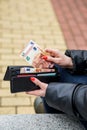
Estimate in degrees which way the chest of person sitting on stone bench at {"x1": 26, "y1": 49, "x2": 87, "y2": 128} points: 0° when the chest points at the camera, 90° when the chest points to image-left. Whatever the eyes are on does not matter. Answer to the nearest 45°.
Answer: approximately 90°
